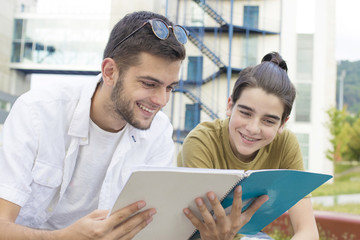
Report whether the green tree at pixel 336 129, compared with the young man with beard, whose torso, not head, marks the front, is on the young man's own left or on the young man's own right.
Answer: on the young man's own left

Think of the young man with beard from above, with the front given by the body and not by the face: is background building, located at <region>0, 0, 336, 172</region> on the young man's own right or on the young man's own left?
on the young man's own left

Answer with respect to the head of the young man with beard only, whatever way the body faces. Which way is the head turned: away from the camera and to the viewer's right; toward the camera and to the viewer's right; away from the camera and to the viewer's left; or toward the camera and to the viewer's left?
toward the camera and to the viewer's right

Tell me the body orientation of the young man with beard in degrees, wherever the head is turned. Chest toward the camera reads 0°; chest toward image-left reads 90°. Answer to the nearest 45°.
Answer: approximately 315°
